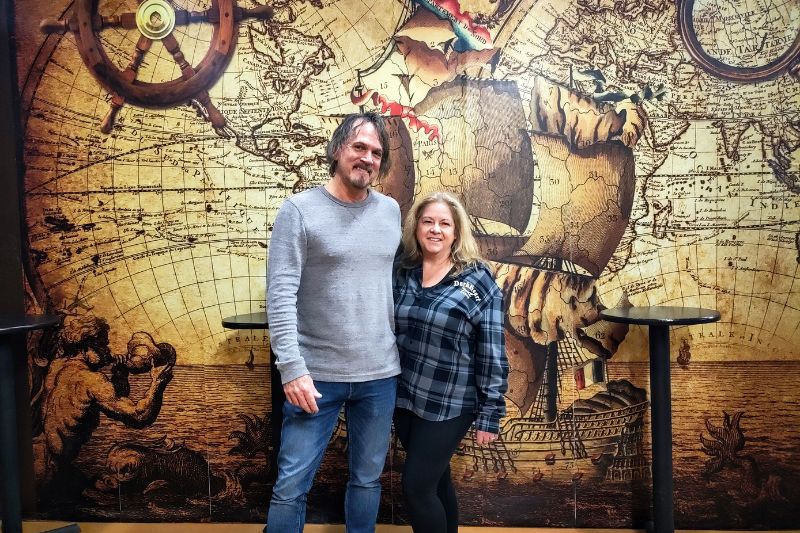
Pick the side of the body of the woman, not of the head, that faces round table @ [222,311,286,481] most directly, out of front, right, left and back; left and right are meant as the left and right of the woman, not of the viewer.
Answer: right

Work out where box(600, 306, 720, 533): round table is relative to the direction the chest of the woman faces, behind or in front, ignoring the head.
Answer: behind

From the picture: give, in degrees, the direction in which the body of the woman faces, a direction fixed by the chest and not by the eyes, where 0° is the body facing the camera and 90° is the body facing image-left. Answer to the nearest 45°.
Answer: approximately 45°
